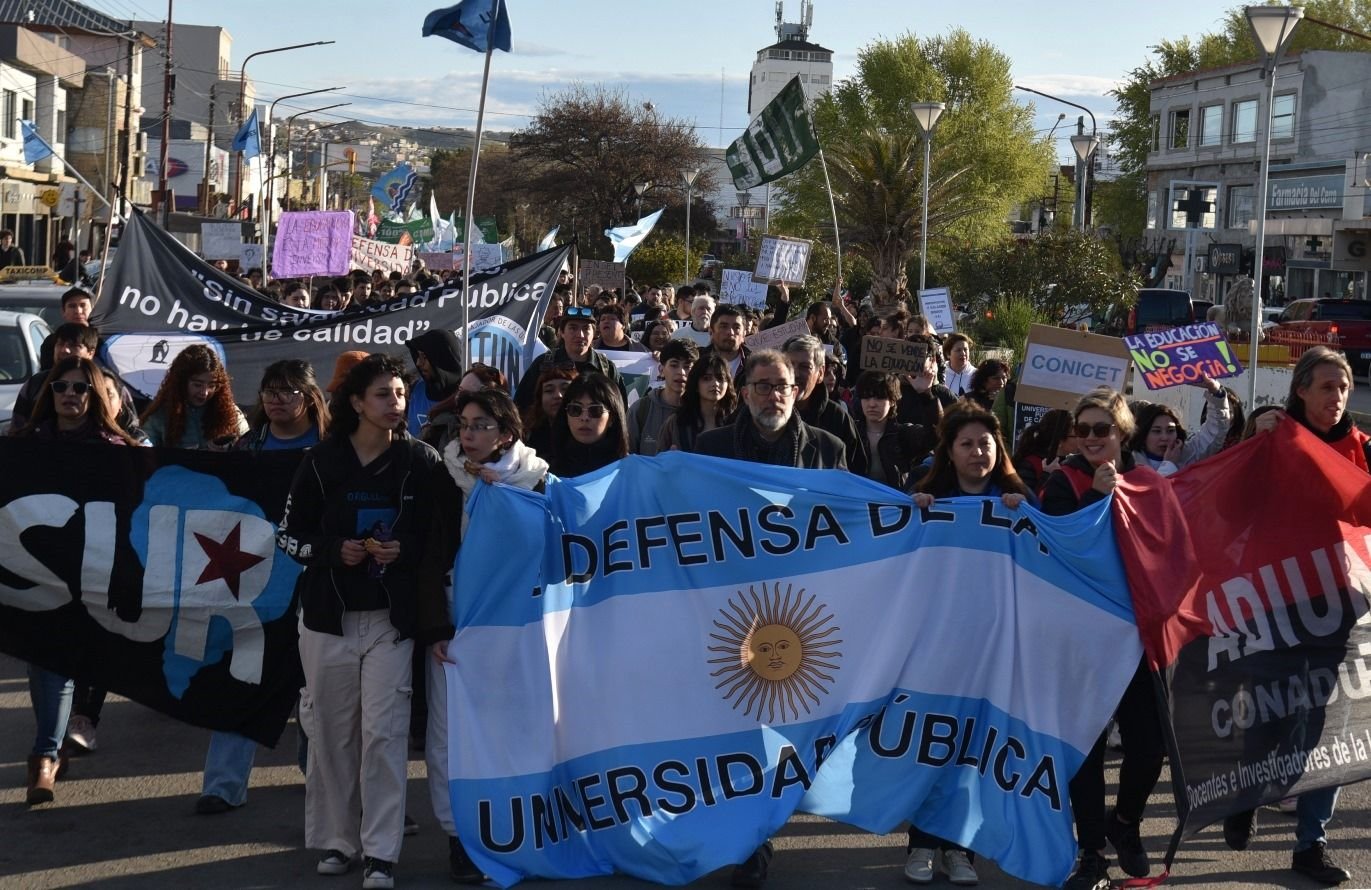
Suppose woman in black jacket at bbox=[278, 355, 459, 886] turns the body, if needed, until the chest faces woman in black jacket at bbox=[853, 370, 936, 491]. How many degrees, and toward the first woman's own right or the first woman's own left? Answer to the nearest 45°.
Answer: approximately 135° to the first woman's own left

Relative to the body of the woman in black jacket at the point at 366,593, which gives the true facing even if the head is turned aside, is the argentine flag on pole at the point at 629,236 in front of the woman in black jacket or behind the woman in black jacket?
behind

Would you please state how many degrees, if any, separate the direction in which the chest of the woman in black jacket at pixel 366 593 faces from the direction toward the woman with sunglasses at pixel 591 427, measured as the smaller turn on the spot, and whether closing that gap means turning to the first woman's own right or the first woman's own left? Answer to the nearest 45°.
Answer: approximately 135° to the first woman's own left

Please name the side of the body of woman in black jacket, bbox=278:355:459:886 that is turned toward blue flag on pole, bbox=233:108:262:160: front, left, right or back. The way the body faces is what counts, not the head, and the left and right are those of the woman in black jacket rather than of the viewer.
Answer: back

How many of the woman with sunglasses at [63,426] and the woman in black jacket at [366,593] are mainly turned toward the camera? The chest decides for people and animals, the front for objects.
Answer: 2

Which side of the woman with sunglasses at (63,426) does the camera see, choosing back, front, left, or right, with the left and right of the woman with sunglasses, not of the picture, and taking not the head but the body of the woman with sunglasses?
front

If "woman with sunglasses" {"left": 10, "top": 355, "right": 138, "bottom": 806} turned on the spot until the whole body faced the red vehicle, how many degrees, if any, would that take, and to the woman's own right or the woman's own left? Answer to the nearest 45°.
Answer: approximately 135° to the woman's own left

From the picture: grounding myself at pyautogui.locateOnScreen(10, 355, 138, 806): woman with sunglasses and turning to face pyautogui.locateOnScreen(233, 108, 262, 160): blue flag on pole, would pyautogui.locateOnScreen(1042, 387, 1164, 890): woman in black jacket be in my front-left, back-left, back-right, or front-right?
back-right

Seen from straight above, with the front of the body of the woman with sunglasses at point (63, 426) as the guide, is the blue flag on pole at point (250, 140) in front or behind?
behind

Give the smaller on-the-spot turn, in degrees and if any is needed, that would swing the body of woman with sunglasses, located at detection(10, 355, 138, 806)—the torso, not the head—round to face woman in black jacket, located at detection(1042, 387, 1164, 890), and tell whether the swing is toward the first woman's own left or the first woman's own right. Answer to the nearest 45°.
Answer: approximately 45° to the first woman's own left
